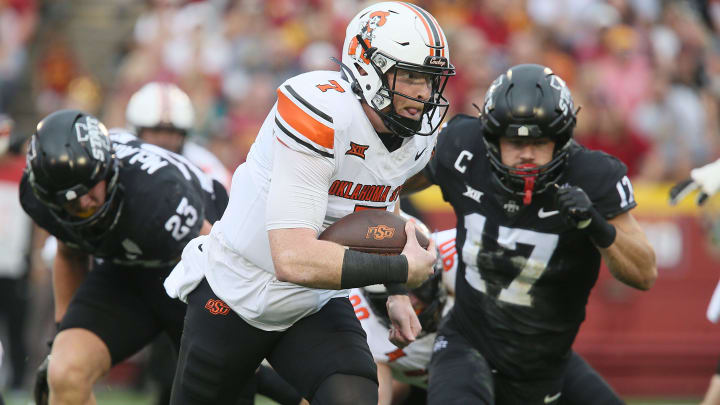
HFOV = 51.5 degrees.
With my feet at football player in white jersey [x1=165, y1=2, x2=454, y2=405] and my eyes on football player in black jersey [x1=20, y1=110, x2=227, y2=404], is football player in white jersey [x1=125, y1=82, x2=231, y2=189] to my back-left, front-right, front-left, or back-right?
front-right

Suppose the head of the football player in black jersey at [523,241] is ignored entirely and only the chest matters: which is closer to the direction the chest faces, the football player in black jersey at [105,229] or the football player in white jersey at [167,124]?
the football player in black jersey

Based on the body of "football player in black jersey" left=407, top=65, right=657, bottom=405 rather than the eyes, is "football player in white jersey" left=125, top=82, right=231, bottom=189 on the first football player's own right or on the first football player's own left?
on the first football player's own right

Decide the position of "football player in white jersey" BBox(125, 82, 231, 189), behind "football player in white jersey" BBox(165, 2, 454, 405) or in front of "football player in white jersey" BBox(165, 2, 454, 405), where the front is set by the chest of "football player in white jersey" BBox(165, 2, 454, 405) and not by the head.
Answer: behind

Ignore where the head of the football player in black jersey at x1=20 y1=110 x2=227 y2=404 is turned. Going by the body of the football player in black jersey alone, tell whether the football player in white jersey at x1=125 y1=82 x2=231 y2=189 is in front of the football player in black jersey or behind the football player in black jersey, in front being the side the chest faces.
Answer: behind

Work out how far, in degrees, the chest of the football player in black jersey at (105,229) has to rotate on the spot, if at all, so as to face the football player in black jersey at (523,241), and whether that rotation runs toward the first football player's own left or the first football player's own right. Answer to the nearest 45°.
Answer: approximately 90° to the first football player's own left

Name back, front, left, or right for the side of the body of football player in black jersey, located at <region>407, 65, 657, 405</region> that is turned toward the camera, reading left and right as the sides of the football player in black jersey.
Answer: front

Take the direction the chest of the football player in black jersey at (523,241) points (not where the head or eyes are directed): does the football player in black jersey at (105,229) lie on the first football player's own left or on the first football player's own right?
on the first football player's own right

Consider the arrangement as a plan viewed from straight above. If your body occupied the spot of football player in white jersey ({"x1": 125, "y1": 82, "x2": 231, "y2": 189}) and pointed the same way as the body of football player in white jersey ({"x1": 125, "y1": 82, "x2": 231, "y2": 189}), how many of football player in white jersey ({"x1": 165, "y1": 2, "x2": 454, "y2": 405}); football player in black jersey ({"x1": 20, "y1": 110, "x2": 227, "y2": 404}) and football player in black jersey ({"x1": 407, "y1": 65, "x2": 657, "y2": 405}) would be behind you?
0

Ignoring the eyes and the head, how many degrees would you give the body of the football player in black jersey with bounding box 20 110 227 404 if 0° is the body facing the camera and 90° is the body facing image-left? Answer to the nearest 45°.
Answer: approximately 45°

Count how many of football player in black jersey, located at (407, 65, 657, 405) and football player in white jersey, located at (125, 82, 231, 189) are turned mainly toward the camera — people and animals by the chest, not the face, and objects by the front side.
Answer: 2

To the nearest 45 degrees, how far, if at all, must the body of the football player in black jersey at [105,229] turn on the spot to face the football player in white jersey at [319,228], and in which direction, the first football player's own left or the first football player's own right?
approximately 90° to the first football player's own left

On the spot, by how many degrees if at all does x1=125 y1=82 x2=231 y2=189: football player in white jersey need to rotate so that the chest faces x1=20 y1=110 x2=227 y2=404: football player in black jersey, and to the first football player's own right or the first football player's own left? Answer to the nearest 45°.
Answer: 0° — they already face them

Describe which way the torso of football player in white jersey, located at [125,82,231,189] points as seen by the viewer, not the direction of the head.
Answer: toward the camera

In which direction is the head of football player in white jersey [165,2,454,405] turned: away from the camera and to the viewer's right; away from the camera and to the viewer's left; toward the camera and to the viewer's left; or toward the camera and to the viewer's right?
toward the camera and to the viewer's right

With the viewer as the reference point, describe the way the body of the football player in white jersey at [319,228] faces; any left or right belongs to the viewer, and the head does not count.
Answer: facing the viewer and to the right of the viewer
